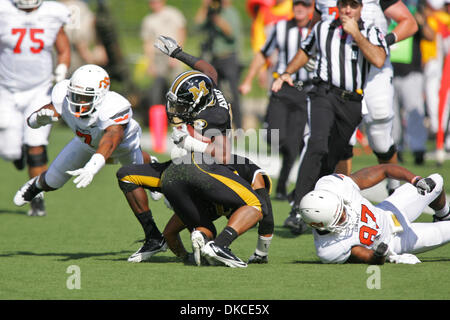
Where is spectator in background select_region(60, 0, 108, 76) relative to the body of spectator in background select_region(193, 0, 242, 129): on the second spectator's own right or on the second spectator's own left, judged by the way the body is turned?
on the second spectator's own right

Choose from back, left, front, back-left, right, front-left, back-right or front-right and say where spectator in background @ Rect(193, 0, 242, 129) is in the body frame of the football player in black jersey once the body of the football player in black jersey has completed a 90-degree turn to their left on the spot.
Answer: back-left

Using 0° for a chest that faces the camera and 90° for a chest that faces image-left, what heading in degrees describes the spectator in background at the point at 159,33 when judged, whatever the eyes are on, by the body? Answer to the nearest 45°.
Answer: approximately 0°

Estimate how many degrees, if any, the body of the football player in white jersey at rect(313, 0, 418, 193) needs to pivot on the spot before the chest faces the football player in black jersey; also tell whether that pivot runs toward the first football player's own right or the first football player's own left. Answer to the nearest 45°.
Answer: approximately 45° to the first football player's own right

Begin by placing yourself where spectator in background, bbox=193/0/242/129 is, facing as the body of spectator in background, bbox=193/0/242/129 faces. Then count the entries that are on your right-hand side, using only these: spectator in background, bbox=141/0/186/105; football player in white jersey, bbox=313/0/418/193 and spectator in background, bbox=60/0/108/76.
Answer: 2

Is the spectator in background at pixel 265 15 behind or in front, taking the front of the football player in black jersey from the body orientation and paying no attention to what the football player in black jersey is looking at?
behind

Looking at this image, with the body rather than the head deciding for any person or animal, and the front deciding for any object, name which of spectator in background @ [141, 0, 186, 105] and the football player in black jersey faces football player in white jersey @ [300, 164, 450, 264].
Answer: the spectator in background

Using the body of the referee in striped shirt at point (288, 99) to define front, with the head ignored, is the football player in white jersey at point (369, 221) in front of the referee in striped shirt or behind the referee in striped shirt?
in front

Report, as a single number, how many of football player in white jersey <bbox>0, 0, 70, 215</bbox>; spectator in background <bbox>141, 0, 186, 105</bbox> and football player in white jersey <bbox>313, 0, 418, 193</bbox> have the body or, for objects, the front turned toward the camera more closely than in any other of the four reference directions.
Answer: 3

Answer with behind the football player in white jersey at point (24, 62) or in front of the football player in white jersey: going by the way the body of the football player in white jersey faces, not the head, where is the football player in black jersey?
in front

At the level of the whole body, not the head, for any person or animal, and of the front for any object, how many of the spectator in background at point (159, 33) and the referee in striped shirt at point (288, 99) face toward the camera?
2

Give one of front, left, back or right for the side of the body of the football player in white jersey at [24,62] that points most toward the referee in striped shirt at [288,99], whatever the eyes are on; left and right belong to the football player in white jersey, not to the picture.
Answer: left
